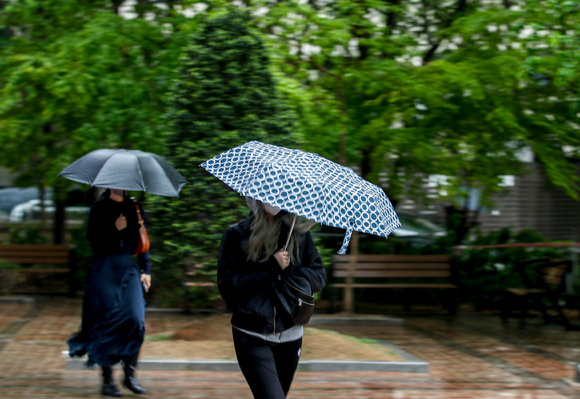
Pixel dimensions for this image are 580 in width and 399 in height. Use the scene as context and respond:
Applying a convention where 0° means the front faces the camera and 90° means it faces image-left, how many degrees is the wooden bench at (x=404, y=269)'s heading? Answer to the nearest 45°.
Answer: approximately 0°

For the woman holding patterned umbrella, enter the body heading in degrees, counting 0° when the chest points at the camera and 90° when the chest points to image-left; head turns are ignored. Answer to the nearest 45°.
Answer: approximately 0°

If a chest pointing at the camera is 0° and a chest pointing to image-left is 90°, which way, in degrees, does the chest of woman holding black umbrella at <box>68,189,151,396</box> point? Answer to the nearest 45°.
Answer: approximately 315°

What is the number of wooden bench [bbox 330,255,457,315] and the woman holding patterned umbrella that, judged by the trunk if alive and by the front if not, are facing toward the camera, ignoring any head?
2
